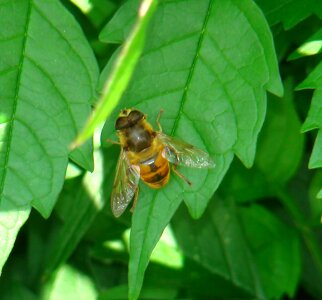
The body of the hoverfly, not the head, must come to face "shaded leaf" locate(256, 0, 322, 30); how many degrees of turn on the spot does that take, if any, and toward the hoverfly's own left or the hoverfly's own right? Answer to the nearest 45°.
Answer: approximately 45° to the hoverfly's own right

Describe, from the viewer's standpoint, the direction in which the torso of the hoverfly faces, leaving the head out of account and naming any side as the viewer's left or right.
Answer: facing away from the viewer and to the left of the viewer

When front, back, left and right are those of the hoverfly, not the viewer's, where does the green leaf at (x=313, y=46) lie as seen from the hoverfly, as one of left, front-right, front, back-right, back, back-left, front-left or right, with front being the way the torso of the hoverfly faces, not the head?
back-right
